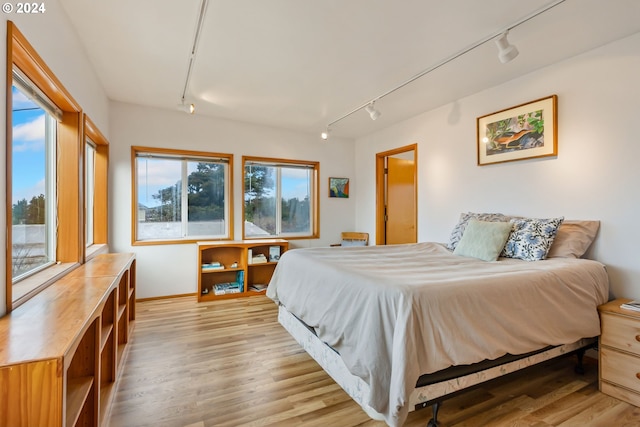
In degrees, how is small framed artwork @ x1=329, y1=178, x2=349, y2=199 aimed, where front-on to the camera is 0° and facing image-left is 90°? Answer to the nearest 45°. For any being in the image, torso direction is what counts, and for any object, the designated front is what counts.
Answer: approximately 0°

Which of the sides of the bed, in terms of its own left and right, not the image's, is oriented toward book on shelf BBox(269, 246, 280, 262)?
right

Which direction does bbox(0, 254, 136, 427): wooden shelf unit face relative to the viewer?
to the viewer's right

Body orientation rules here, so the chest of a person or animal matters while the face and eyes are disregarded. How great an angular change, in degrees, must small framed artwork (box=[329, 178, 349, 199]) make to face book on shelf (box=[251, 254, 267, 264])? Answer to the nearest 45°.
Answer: approximately 45° to its right

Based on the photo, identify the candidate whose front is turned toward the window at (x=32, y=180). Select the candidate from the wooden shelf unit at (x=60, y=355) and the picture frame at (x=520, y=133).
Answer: the picture frame

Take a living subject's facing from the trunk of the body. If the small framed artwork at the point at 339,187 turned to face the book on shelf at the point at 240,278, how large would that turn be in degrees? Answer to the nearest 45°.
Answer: approximately 45° to its right

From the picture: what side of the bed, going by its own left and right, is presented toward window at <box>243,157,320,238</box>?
right

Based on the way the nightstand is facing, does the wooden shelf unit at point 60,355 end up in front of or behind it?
in front

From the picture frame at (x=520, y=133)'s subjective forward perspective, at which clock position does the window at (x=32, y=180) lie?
The window is roughly at 12 o'clock from the picture frame.

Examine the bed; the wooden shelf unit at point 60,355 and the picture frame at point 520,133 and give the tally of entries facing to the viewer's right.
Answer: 1

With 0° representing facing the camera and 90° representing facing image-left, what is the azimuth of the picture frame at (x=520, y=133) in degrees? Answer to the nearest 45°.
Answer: approximately 45°
